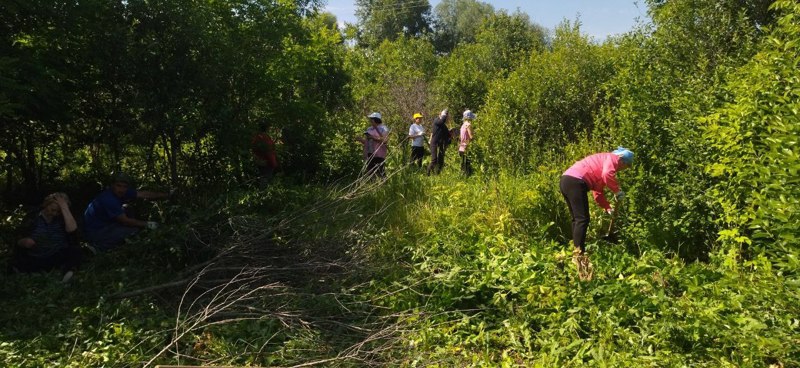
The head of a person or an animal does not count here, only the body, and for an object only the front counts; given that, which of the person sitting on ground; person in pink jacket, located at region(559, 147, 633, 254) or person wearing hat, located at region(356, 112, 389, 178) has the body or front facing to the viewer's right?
the person in pink jacket

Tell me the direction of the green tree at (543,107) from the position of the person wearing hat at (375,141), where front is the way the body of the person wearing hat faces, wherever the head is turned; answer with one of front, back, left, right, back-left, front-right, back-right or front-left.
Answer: back-left

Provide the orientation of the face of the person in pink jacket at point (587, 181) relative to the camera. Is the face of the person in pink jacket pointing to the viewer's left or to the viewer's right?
to the viewer's right

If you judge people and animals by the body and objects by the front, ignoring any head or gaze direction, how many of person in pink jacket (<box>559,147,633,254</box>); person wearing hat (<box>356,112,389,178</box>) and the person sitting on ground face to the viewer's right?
1

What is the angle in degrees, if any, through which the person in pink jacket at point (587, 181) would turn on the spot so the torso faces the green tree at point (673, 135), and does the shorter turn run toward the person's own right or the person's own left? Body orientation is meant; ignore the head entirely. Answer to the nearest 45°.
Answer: approximately 45° to the person's own left

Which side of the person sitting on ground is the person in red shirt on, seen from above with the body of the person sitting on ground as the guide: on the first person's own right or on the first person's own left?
on the first person's own left

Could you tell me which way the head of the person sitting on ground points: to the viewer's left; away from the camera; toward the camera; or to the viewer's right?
toward the camera

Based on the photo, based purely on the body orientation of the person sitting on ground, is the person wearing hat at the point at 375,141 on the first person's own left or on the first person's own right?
on the first person's own left

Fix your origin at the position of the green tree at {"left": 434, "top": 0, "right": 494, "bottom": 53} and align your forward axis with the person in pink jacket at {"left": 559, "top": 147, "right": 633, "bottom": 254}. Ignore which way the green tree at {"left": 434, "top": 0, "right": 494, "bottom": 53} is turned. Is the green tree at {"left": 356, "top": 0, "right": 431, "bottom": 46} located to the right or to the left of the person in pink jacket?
right

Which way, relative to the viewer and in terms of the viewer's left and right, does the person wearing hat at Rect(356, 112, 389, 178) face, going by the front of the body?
facing the viewer and to the left of the viewer

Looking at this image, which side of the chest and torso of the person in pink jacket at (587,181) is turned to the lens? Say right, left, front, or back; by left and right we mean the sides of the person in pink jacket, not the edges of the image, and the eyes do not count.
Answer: right

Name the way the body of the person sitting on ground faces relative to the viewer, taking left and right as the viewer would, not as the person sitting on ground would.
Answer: facing the viewer

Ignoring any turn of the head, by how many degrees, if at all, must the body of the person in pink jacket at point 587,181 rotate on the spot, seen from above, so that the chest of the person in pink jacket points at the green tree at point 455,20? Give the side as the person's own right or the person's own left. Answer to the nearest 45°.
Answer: approximately 90° to the person's own left

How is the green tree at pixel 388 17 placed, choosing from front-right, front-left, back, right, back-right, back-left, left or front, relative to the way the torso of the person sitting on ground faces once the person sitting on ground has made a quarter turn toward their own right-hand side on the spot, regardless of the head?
back-right

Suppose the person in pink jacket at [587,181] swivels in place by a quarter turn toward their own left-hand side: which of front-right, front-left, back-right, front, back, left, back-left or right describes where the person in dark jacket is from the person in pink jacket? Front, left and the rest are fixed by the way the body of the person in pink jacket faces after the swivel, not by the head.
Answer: front-left

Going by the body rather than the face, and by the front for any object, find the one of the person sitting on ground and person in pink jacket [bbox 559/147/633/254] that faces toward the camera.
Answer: the person sitting on ground
